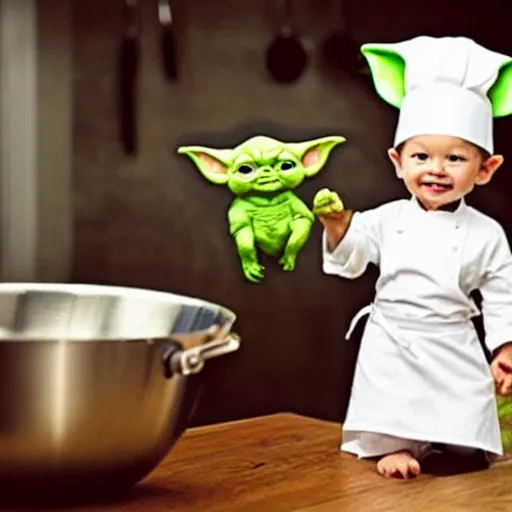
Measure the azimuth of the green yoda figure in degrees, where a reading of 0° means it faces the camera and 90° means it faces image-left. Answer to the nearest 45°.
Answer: approximately 0°
